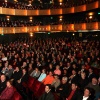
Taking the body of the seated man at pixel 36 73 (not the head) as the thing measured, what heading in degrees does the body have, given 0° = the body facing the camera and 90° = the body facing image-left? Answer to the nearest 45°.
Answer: approximately 45°

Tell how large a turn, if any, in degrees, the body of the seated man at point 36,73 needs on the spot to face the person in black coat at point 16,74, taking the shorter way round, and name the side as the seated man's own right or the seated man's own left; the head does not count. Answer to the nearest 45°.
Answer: approximately 45° to the seated man's own right

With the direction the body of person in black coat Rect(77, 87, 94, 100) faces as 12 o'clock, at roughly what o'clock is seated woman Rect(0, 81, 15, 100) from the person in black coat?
The seated woman is roughly at 2 o'clock from the person in black coat.

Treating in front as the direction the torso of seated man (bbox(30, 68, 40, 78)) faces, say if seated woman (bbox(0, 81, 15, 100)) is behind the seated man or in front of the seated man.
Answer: in front

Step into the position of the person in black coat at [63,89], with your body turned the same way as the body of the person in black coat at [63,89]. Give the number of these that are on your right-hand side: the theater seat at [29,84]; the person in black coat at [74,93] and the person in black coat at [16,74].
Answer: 2

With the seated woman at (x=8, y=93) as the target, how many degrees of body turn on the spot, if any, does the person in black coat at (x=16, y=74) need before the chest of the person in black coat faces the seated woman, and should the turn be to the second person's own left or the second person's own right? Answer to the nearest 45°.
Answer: approximately 45° to the second person's own left

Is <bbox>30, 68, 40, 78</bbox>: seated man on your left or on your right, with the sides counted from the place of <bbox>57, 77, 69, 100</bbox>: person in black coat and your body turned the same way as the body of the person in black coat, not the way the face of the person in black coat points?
on your right

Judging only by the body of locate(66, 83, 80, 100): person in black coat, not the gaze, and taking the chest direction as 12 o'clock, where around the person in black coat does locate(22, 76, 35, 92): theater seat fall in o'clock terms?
The theater seat is roughly at 3 o'clock from the person in black coat.

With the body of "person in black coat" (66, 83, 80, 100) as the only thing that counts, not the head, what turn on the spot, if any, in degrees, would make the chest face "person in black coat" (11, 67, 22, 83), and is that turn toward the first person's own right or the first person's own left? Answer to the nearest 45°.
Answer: approximately 90° to the first person's own right

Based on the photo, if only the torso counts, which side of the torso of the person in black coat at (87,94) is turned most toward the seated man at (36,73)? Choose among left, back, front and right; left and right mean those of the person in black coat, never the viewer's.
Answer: right

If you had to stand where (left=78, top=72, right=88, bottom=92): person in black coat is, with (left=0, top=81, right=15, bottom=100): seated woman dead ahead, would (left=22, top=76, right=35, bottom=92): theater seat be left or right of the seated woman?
right

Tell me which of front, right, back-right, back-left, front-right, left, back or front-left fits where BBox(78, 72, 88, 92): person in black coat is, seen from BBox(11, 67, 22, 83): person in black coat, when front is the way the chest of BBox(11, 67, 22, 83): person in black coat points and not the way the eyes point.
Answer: left
